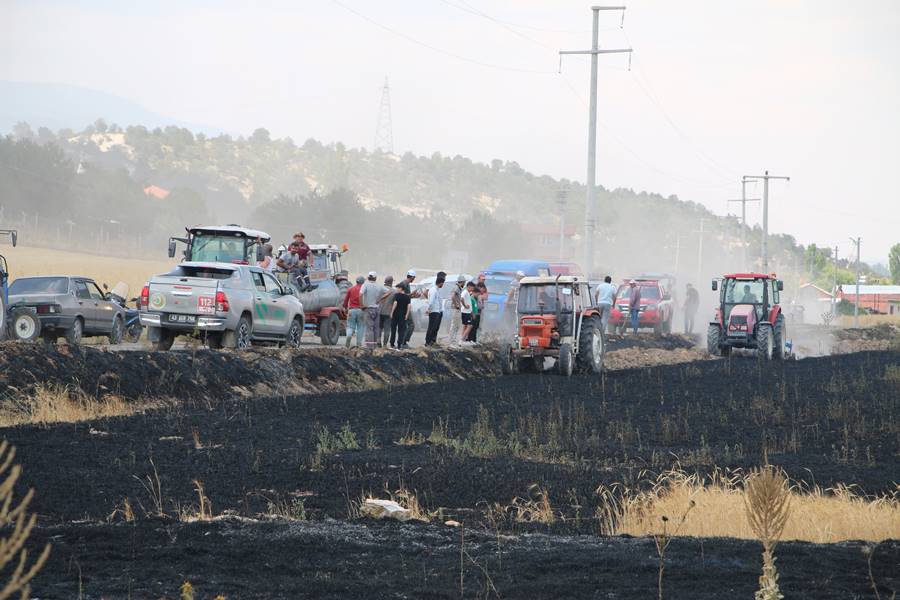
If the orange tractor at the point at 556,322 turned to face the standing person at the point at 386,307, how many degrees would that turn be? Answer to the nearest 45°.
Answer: approximately 90° to its right

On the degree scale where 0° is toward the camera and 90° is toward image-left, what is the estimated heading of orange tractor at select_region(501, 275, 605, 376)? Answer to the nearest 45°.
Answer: approximately 45°

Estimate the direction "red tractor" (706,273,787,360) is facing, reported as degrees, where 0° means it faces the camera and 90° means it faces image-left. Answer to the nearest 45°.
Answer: approximately 45°

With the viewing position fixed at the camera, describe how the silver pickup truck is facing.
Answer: facing away from the viewer and to the right of the viewer

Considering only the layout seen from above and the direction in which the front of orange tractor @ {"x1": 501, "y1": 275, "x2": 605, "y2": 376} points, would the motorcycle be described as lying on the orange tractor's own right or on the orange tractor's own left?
on the orange tractor's own right
